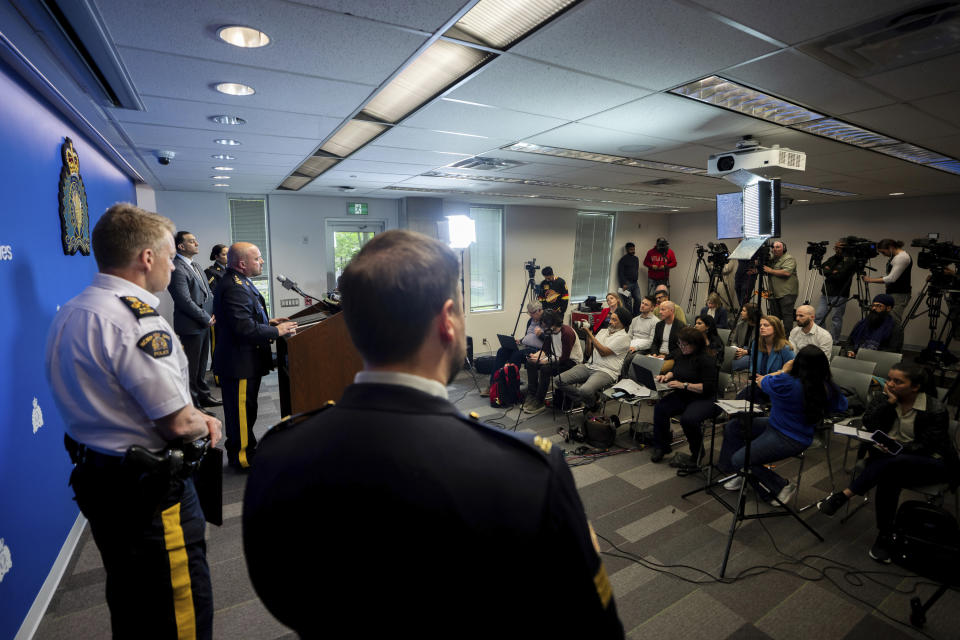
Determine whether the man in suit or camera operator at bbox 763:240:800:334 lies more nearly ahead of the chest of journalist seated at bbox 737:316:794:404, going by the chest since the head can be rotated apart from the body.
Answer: the man in suit

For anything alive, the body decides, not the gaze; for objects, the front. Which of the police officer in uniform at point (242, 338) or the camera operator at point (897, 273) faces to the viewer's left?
the camera operator

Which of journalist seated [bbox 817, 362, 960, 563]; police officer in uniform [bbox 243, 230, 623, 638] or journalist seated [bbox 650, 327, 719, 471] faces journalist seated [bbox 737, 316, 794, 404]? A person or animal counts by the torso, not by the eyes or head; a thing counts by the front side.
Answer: the police officer in uniform

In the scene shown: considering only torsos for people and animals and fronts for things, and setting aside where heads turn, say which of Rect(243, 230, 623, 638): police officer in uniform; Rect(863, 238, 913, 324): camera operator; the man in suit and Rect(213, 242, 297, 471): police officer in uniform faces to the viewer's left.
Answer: the camera operator

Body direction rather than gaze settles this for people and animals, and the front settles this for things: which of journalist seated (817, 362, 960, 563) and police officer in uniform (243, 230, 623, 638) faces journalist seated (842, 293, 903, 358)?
the police officer in uniform

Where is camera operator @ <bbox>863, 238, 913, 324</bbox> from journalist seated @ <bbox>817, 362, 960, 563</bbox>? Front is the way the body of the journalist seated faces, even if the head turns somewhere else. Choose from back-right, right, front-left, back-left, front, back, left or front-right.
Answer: back-right

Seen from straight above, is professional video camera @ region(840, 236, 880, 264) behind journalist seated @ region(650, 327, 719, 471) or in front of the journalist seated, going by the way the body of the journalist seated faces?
behind

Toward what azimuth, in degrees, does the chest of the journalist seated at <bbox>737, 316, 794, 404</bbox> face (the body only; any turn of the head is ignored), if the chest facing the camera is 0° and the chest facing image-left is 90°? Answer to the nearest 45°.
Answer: approximately 45°

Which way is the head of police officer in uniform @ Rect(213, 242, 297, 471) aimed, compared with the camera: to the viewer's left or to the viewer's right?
to the viewer's right

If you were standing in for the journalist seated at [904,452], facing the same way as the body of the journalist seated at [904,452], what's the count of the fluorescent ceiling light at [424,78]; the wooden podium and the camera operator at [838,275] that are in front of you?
2

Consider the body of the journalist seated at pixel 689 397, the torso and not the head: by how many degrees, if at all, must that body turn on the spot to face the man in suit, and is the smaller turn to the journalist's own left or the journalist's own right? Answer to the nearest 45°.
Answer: approximately 45° to the journalist's own right
